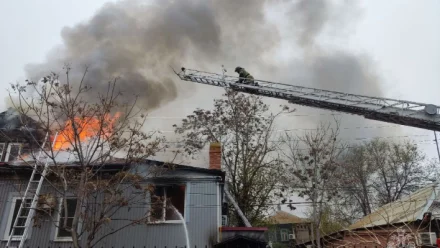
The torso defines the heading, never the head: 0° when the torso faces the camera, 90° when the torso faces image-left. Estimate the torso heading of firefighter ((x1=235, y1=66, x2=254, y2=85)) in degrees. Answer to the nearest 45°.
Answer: approximately 90°

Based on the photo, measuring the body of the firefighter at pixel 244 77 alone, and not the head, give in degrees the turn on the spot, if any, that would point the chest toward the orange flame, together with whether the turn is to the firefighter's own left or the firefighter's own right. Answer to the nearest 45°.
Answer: approximately 45° to the firefighter's own left

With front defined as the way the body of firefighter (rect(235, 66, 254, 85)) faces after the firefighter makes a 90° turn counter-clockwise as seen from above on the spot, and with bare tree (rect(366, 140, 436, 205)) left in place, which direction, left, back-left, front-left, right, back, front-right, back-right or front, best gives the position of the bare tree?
back-left

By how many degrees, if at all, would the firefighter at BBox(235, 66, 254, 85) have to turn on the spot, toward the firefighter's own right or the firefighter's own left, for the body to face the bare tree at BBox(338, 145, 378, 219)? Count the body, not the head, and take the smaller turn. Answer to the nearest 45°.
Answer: approximately 135° to the firefighter's own right
